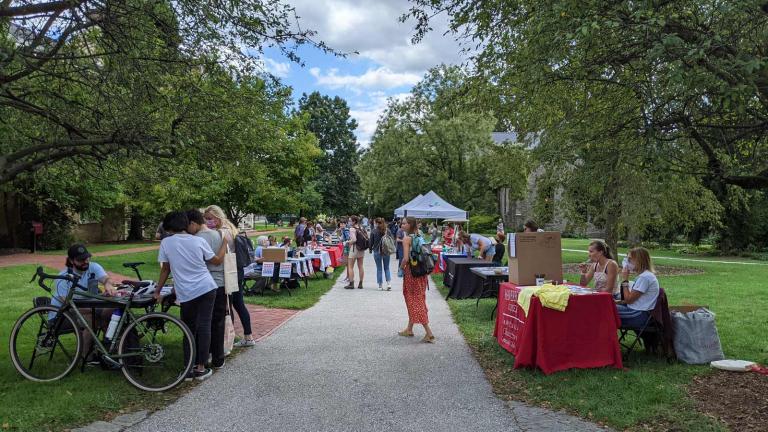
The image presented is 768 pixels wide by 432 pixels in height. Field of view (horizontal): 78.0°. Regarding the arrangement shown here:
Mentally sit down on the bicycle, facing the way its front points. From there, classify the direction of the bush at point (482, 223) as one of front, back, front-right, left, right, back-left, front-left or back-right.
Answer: back-right

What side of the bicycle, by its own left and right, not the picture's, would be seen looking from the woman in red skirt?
back

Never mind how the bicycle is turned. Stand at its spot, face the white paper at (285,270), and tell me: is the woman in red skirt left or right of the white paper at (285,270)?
right

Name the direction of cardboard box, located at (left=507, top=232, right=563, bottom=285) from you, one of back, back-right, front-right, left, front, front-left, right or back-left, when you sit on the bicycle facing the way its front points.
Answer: back

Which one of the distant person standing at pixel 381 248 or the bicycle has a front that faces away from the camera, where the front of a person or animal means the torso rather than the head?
the distant person standing

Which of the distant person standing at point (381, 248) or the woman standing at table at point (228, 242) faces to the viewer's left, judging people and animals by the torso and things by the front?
the woman standing at table

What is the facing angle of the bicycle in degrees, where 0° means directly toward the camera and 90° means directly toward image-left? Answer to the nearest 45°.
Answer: approximately 90°

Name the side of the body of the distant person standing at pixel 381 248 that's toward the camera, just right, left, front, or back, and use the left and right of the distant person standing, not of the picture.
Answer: back

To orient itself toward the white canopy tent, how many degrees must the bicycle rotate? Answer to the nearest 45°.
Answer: approximately 135° to its right

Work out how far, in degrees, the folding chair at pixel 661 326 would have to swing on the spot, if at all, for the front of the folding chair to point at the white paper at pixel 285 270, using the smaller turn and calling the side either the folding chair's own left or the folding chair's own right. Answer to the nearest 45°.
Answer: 0° — it already faces it

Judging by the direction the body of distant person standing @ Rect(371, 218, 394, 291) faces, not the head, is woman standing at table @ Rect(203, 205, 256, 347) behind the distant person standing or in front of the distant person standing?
behind

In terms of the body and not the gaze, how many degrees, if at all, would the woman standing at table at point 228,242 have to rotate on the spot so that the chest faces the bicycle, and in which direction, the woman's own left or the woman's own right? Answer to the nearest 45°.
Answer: approximately 45° to the woman's own left

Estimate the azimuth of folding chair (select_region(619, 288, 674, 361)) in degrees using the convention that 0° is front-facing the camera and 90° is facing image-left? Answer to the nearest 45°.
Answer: approximately 90°

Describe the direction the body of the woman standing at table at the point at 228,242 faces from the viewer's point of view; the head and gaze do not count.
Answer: to the viewer's left
